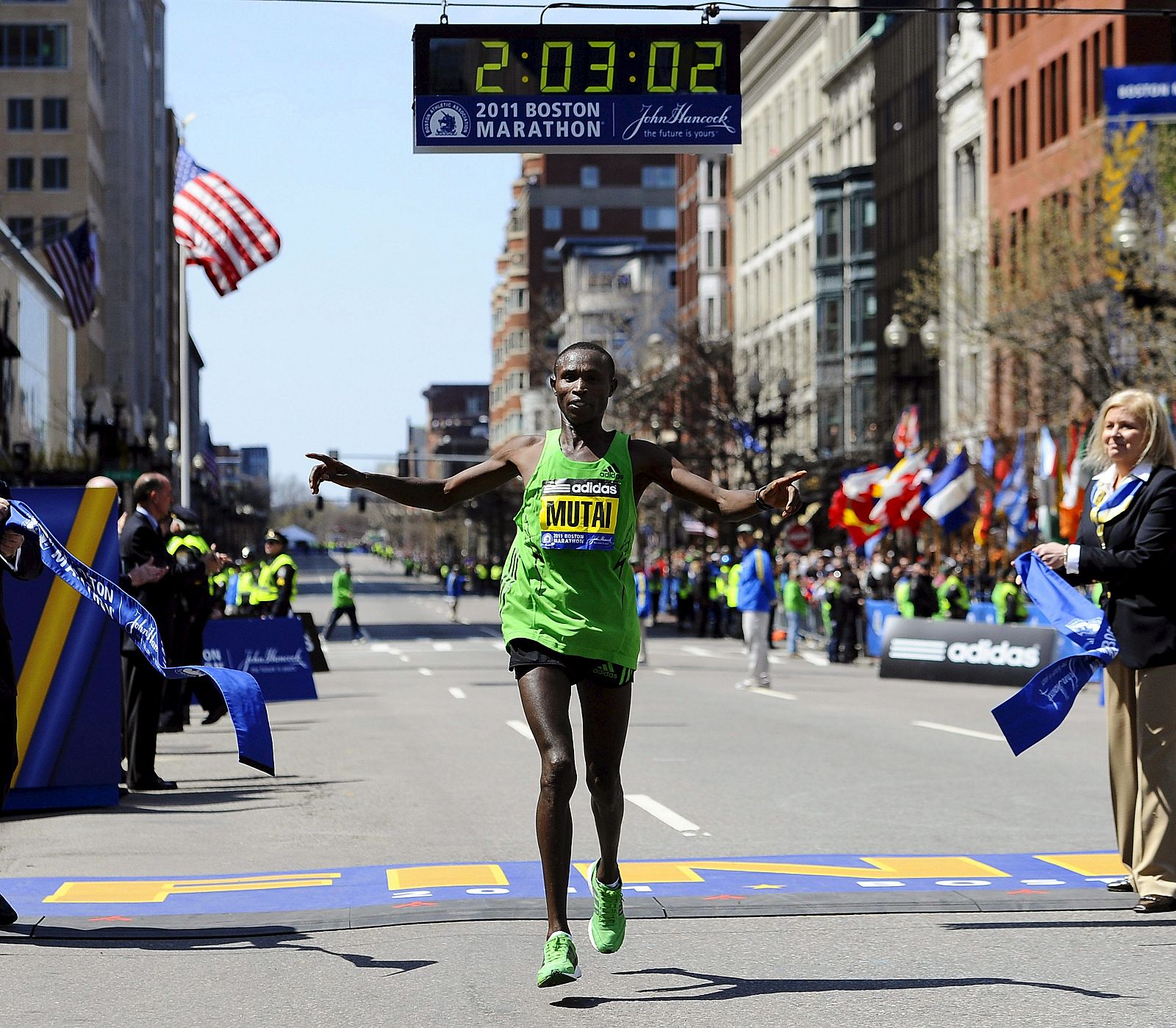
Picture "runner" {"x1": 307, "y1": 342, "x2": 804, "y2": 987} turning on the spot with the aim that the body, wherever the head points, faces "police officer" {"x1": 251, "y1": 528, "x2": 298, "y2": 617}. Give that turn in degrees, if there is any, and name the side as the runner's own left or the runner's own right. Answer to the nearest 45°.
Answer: approximately 180°

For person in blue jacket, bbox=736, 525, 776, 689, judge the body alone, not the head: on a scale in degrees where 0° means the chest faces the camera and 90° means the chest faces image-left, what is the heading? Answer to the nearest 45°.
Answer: approximately 90°

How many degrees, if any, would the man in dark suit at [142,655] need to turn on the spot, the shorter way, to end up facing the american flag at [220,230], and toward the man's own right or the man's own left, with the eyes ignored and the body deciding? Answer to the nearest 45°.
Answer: approximately 90° to the man's own left

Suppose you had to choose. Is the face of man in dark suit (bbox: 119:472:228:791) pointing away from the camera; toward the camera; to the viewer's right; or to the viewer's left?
to the viewer's right

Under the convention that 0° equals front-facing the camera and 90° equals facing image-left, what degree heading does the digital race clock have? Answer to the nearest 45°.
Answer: approximately 0°
